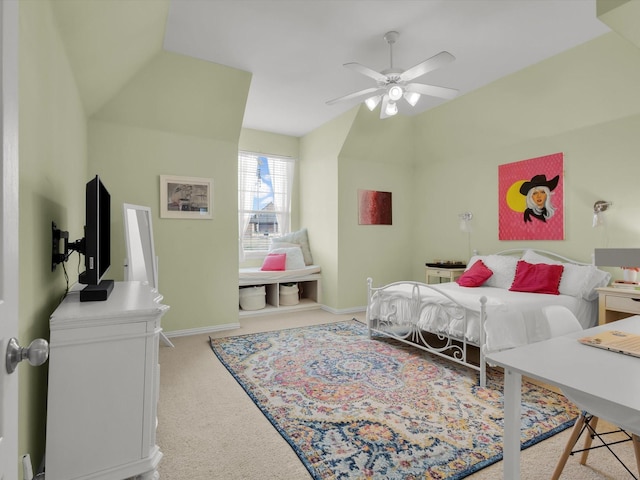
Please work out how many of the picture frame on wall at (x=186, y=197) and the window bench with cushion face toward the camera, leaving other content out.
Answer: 2

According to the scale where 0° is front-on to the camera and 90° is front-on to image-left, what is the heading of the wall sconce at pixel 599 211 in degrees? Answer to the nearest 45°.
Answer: approximately 45°

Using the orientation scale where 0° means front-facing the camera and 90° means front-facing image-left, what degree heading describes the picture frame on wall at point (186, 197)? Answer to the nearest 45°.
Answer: approximately 0°

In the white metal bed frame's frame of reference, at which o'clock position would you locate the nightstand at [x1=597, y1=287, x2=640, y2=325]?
The nightstand is roughly at 7 o'clock from the white metal bed frame.

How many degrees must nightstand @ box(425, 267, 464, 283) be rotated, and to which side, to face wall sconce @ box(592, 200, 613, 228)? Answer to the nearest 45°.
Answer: approximately 90° to its left

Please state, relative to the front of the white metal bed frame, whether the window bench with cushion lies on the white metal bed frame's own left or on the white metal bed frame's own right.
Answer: on the white metal bed frame's own right

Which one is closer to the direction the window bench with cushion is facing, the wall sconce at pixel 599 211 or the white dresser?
the white dresser

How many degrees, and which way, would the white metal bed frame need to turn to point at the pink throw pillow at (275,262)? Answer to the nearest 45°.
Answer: approximately 90° to its right
